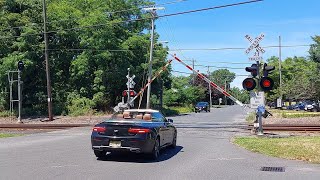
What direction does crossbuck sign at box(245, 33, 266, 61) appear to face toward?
toward the camera

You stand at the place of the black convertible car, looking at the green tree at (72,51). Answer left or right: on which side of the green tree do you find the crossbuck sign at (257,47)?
right

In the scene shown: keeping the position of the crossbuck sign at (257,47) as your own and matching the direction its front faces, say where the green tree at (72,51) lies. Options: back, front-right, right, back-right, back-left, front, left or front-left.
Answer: back-right

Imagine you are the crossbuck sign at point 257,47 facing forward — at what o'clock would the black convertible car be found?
The black convertible car is roughly at 1 o'clock from the crossbuck sign.

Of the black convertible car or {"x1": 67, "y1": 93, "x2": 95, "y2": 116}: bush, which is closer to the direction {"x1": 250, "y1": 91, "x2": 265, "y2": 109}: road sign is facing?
the black convertible car

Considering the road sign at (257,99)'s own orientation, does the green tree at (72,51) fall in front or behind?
behind

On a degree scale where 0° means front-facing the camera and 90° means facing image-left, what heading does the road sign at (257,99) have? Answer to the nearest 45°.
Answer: approximately 0°

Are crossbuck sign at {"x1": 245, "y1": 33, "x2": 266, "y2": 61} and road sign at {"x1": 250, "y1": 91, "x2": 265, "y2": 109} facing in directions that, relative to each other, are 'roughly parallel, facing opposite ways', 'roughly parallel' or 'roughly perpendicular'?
roughly parallel

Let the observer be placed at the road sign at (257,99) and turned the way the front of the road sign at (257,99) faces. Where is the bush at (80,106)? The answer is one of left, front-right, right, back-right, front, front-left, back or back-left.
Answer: back-right

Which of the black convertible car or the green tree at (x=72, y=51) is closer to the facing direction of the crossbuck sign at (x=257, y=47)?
the black convertible car

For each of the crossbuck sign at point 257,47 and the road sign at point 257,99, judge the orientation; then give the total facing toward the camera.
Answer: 2

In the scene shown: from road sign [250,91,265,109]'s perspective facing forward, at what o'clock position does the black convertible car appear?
The black convertible car is roughly at 1 o'clock from the road sign.
